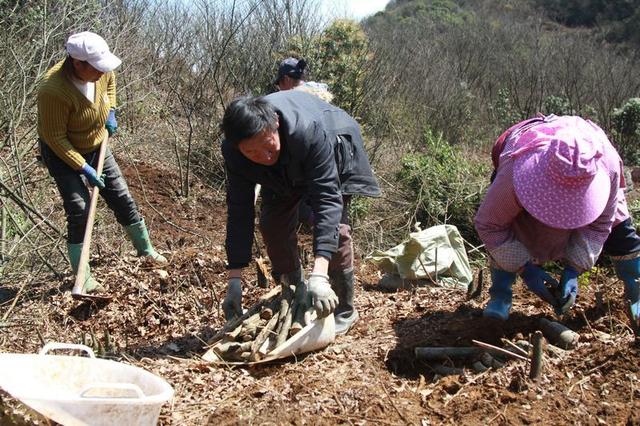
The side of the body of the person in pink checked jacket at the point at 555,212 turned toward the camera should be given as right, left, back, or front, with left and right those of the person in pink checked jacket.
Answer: front

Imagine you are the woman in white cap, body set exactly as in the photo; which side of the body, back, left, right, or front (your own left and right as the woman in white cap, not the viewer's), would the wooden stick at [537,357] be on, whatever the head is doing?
front

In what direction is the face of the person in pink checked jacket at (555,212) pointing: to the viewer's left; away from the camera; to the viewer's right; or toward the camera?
toward the camera

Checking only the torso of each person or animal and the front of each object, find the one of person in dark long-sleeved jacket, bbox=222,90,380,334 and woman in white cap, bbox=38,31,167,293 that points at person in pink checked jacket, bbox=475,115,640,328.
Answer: the woman in white cap

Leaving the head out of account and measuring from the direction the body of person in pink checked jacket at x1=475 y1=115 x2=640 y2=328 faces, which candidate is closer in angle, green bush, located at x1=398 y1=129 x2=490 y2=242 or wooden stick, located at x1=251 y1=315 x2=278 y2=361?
the wooden stick

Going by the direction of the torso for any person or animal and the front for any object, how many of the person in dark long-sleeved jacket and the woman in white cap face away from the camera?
0

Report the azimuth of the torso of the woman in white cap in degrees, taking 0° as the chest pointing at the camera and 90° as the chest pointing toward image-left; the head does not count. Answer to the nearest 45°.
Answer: approximately 315°

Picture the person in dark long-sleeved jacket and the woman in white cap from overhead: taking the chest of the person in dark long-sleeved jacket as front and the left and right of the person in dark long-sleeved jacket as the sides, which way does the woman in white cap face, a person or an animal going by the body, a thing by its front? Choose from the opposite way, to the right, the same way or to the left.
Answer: to the left

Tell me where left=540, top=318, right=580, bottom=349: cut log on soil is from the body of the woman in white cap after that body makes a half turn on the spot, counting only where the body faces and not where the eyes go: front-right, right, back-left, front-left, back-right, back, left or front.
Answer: back

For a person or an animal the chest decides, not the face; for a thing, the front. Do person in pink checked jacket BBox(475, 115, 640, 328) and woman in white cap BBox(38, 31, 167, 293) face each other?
no

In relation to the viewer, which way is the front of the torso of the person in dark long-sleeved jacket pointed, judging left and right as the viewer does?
facing the viewer and to the left of the viewer

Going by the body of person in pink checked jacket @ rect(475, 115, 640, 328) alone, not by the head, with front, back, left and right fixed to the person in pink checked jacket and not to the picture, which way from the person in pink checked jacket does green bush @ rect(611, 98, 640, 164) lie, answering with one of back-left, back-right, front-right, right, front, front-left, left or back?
back

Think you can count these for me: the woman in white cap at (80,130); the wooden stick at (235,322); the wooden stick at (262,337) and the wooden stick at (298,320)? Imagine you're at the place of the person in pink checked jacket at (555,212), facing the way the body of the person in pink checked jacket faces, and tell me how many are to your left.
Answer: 0
